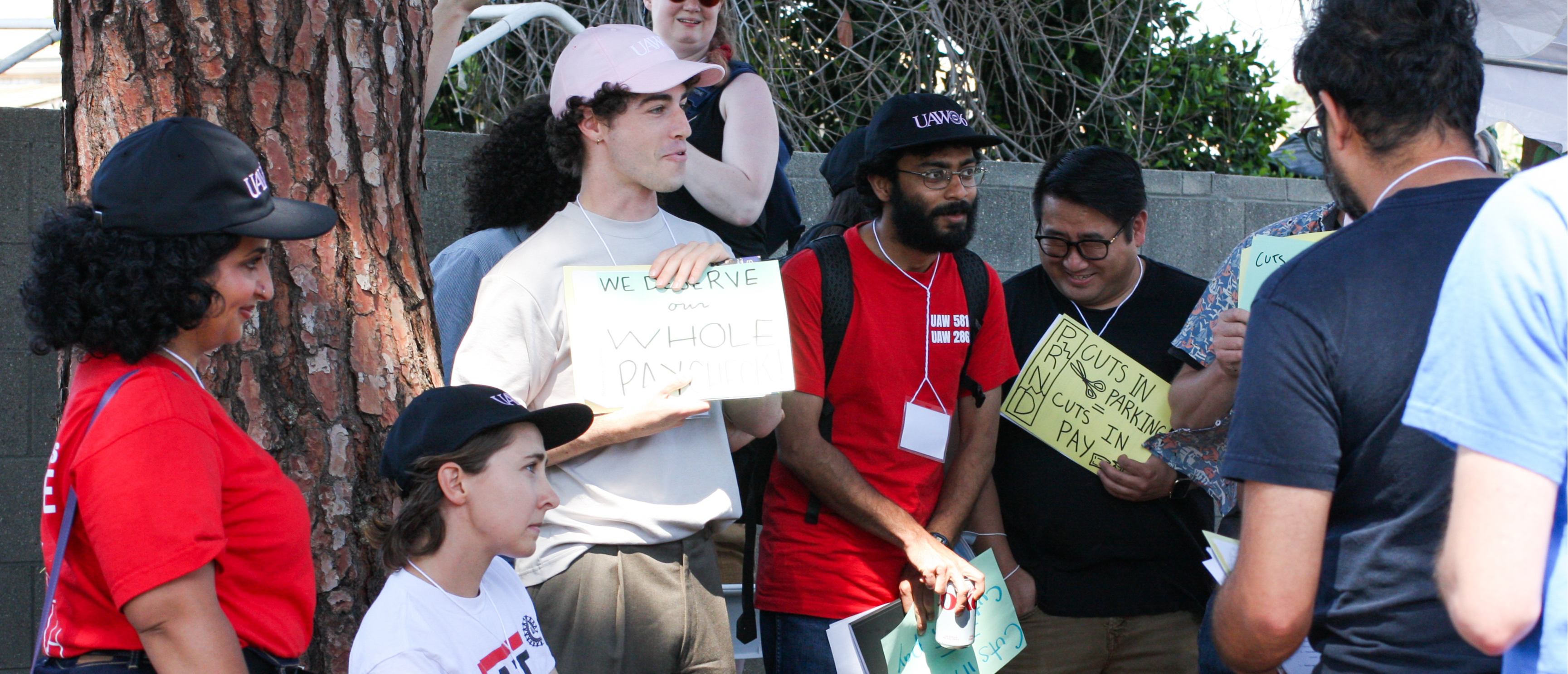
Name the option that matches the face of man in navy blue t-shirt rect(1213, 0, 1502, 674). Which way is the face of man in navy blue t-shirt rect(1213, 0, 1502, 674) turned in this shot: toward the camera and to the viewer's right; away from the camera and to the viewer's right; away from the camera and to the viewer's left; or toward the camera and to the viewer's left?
away from the camera and to the viewer's left

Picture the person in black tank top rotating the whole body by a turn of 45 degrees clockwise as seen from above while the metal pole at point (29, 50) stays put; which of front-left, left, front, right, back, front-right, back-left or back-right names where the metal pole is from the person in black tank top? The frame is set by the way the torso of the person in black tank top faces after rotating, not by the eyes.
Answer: front-right

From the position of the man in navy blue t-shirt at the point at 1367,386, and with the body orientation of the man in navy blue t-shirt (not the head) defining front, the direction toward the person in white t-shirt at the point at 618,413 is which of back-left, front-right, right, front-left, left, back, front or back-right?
front-left

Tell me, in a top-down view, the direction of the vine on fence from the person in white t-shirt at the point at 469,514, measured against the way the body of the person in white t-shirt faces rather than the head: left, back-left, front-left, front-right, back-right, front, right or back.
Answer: left

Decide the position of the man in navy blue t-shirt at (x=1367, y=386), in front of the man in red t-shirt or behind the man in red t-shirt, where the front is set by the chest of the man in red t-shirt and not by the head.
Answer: in front

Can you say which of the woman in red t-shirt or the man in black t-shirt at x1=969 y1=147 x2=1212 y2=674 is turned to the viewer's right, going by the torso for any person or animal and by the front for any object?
the woman in red t-shirt

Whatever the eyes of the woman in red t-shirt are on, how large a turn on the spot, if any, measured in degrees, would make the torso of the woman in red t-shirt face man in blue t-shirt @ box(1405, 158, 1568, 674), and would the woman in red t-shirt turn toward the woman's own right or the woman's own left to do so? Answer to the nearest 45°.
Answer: approximately 45° to the woman's own right

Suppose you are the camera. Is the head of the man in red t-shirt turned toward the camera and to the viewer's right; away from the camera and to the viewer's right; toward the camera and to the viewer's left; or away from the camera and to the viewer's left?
toward the camera and to the viewer's right

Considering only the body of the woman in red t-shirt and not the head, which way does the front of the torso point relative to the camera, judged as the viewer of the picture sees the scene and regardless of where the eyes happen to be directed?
to the viewer's right

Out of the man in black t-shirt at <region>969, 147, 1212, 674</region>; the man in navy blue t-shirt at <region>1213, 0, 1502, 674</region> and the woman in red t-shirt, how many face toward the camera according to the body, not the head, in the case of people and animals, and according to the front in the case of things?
1

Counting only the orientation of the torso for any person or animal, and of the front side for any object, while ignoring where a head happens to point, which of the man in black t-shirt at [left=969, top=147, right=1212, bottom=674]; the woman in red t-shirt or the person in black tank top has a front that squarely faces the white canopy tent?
the woman in red t-shirt

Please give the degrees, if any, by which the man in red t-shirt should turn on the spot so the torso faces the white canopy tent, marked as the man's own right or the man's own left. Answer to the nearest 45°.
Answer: approximately 90° to the man's own left
